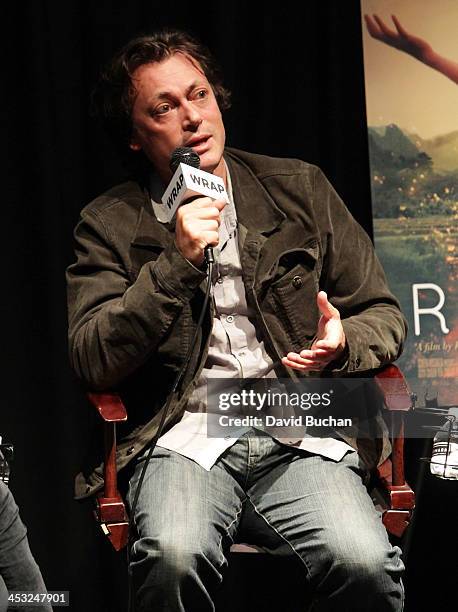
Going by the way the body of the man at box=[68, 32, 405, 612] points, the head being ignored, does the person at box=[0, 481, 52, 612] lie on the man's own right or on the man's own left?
on the man's own right

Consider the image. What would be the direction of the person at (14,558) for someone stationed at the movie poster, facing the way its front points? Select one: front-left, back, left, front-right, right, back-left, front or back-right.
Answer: front-right

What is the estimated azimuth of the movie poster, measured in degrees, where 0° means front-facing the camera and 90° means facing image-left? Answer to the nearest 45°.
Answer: approximately 0°

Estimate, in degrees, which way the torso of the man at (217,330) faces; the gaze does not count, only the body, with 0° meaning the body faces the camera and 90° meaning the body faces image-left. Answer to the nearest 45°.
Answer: approximately 0°

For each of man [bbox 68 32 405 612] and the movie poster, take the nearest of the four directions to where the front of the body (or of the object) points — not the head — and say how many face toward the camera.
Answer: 2

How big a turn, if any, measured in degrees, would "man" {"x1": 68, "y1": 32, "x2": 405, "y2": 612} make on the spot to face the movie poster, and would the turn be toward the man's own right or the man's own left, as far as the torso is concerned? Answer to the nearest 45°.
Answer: approximately 135° to the man's own left

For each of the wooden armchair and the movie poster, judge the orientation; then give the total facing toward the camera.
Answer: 2
